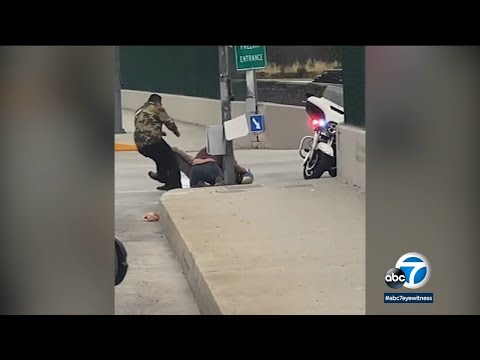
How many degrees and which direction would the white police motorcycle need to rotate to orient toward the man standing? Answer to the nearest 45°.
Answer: approximately 45° to its right

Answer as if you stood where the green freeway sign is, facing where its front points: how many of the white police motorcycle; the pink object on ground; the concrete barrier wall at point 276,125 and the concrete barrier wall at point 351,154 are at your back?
1

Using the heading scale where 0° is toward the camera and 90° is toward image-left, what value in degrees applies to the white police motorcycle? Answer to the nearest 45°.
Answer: approximately 45°

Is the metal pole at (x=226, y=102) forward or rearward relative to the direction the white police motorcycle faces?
forward

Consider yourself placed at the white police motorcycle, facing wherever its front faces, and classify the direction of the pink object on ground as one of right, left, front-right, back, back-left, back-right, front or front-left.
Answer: front

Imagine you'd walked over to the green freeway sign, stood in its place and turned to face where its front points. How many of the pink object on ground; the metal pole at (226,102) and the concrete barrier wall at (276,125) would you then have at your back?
1

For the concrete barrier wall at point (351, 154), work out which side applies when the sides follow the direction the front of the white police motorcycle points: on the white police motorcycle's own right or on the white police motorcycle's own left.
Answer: on the white police motorcycle's own left

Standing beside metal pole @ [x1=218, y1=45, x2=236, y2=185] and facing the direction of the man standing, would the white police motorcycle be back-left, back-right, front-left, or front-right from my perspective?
back-right

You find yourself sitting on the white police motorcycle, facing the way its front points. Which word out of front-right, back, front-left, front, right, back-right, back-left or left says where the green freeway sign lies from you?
right

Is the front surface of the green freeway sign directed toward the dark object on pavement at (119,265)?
yes

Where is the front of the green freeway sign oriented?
toward the camera

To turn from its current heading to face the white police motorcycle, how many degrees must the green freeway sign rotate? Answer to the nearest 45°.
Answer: approximately 45° to its left

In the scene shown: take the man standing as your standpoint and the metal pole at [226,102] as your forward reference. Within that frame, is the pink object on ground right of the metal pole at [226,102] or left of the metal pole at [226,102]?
right

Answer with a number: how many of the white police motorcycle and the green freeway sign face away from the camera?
0
